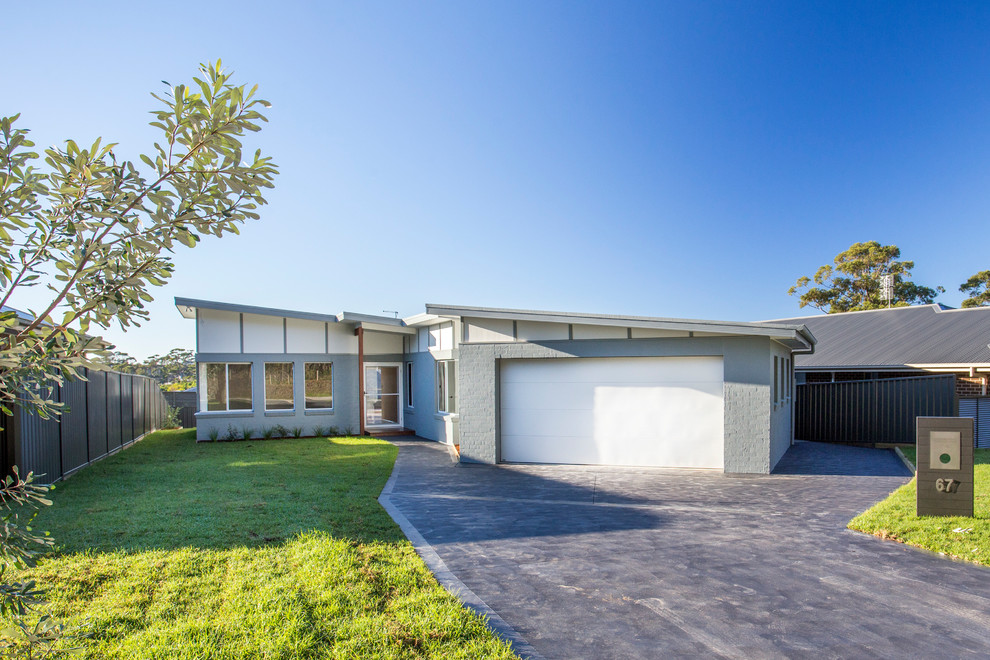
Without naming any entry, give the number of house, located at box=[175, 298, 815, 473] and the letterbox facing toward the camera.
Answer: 2

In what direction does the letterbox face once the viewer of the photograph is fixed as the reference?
facing the viewer

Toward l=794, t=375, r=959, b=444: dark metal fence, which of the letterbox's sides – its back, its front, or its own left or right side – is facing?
back

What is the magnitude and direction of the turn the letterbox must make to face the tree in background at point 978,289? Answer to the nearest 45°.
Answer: approximately 180°

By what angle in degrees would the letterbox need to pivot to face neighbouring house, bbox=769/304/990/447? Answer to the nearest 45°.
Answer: approximately 180°

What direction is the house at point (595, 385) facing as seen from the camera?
toward the camera
